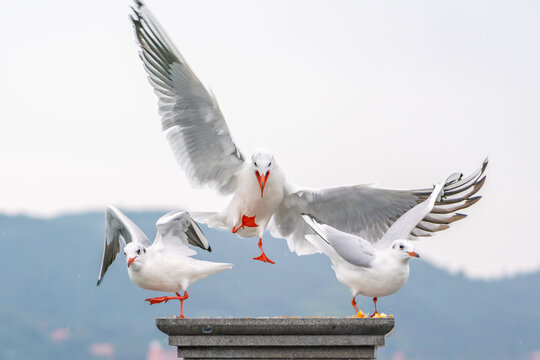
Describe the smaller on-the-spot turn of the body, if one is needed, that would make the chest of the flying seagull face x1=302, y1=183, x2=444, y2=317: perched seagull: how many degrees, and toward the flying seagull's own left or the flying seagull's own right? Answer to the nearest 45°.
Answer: approximately 45° to the flying seagull's own left

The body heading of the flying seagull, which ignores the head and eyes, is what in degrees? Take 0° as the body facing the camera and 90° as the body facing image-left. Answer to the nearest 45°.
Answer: approximately 0°
